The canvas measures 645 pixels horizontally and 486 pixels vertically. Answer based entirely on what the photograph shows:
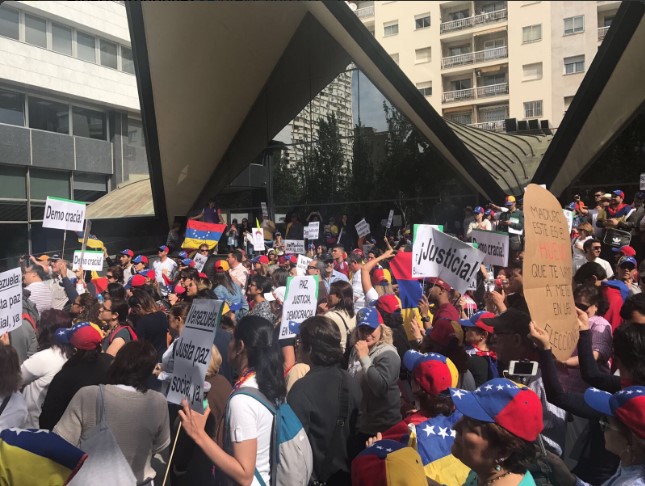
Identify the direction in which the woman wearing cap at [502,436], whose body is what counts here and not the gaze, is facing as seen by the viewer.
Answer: to the viewer's left
